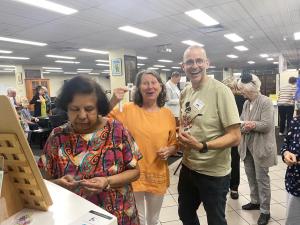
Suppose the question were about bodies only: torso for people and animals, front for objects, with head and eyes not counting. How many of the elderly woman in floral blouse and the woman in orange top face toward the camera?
2

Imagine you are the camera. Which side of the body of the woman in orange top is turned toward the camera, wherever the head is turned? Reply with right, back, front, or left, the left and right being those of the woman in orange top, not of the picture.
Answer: front

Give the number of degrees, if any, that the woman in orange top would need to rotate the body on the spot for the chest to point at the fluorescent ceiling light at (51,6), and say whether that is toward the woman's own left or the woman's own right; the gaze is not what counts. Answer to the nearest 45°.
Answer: approximately 135° to the woman's own right

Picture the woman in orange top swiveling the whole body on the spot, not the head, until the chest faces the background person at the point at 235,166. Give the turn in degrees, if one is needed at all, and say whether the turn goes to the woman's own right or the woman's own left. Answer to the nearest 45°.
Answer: approximately 135° to the woman's own left

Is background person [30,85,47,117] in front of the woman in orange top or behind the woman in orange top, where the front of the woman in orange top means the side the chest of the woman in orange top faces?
behind

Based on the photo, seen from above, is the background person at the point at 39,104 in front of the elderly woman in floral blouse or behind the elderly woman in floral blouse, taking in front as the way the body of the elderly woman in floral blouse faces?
behind

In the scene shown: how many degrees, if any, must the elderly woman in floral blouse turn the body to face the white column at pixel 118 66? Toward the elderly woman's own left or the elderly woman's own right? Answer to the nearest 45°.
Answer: approximately 180°

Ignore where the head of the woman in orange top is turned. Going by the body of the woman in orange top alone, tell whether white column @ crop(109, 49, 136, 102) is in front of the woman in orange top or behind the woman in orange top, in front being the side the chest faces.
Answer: behind

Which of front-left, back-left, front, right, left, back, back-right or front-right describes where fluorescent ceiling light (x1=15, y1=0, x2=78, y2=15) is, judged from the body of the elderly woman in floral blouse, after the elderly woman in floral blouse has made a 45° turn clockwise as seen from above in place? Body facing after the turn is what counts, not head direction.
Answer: back-right

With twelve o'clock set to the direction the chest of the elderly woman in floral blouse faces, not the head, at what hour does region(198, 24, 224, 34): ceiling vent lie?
The ceiling vent is roughly at 7 o'clock from the elderly woman in floral blouse.

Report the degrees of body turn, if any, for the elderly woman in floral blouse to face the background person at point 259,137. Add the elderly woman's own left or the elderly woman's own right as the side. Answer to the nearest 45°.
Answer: approximately 135° to the elderly woman's own left

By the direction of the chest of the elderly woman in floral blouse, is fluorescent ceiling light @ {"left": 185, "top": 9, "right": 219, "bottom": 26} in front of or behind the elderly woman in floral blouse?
behind

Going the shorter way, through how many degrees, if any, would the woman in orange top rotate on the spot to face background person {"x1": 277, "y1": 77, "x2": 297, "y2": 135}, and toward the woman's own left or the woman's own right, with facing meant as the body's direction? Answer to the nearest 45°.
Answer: approximately 135° to the woman's own left

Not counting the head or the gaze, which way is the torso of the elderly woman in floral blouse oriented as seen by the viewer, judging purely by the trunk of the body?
toward the camera
